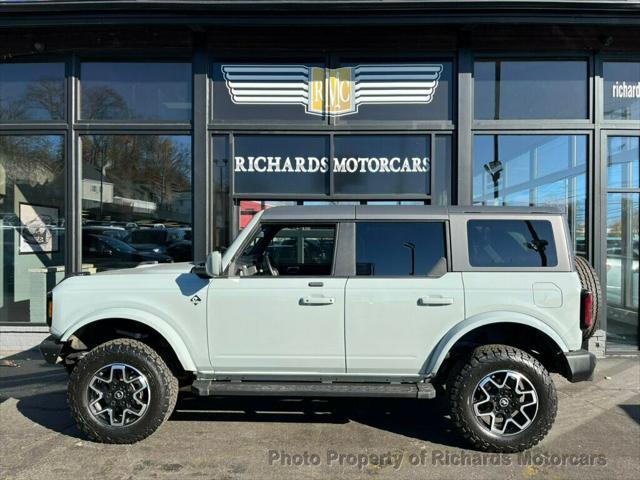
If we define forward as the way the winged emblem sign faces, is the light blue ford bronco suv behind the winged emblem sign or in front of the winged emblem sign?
in front

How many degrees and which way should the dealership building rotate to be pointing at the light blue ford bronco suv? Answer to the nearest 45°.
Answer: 0° — it already faces it

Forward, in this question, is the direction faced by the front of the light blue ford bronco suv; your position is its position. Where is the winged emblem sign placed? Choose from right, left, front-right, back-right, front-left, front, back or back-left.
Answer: right

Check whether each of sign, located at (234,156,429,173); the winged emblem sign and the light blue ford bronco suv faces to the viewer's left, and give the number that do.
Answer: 1

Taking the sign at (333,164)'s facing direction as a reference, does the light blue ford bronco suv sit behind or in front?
in front

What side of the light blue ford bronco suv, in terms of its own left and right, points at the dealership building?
right

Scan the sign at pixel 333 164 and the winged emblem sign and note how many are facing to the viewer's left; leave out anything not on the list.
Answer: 0

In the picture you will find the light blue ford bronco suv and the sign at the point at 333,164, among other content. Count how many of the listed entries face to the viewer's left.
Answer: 1

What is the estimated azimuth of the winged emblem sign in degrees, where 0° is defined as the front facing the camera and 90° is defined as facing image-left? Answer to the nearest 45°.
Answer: approximately 0°

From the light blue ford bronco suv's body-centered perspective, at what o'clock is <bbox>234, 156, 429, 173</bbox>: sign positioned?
The sign is roughly at 3 o'clock from the light blue ford bronco suv.

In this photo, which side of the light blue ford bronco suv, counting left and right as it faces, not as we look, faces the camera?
left
